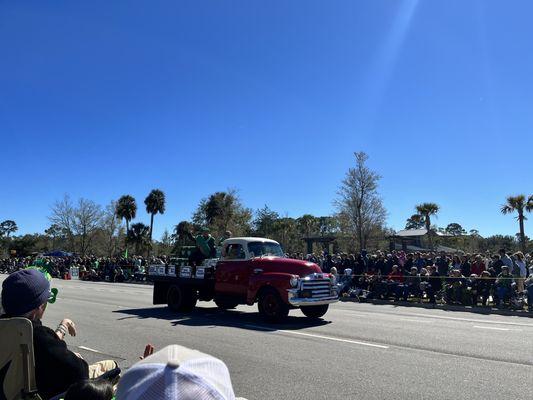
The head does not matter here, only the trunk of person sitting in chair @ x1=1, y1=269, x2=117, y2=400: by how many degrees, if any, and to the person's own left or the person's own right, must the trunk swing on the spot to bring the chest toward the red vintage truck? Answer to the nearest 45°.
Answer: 0° — they already face it

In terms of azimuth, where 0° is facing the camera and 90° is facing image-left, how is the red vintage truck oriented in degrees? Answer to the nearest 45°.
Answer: approximately 315°

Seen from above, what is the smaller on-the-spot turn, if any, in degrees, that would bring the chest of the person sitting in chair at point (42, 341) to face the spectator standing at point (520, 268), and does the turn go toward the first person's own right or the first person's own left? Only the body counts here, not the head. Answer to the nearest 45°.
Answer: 0° — they already face them

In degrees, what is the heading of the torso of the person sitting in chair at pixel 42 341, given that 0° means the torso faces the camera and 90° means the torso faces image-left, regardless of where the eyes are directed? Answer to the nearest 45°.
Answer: approximately 225°

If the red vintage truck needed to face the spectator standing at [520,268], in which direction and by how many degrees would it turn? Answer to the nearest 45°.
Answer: approximately 45° to its left

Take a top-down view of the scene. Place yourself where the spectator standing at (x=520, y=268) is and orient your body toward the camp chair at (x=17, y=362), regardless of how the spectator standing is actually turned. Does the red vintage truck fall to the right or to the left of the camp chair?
right

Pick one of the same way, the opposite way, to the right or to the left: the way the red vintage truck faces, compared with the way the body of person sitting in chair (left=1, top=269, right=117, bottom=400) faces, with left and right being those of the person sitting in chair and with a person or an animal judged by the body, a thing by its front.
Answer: to the right

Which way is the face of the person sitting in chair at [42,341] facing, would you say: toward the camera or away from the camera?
away from the camera

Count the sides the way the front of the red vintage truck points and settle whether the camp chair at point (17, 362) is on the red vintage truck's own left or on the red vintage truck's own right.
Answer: on the red vintage truck's own right

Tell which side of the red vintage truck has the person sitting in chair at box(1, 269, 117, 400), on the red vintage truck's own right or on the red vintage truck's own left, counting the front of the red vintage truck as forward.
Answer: on the red vintage truck's own right
